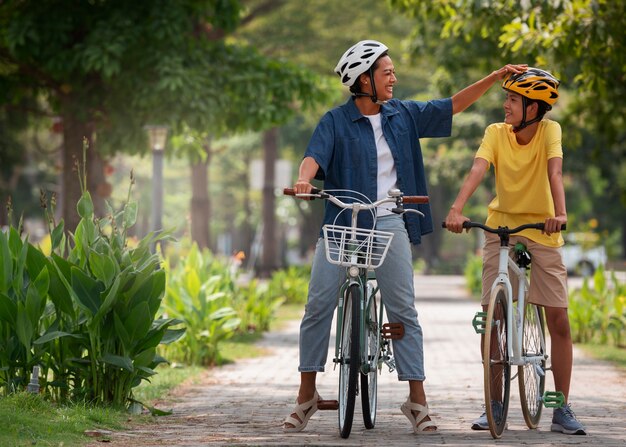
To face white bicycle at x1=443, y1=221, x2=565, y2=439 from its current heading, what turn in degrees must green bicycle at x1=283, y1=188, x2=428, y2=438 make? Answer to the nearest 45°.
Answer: approximately 90° to its left

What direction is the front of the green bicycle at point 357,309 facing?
toward the camera

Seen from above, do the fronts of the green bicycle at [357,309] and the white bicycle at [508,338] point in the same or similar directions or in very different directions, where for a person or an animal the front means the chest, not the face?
same or similar directions

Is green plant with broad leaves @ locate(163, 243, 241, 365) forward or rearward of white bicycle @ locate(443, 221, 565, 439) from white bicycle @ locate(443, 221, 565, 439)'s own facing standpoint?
rearward

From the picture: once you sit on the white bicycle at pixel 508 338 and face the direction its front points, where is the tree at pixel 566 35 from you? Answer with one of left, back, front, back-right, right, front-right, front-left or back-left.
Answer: back

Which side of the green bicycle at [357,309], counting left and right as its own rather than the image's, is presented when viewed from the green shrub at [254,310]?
back

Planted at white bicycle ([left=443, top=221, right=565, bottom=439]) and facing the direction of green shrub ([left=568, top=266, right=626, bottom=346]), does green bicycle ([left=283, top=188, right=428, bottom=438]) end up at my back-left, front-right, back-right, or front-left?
back-left

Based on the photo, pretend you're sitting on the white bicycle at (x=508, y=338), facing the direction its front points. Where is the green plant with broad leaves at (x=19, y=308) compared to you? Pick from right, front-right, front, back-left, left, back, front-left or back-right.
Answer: right

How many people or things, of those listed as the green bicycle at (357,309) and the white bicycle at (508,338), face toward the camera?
2

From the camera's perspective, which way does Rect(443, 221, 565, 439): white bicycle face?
toward the camera
